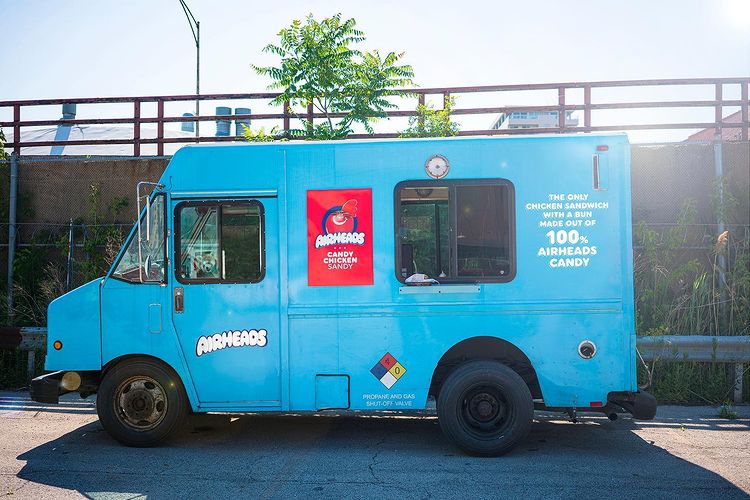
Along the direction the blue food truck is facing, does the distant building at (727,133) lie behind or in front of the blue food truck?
behind

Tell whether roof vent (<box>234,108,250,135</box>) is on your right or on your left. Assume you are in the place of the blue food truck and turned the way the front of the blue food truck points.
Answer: on your right

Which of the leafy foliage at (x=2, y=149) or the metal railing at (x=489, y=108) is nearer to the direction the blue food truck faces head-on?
the leafy foliage

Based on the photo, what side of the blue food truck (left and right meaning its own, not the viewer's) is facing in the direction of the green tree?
right

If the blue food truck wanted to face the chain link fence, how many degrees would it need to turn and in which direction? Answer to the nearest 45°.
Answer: approximately 135° to its right

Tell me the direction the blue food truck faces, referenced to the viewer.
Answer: facing to the left of the viewer

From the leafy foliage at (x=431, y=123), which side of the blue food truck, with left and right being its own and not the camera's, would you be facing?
right

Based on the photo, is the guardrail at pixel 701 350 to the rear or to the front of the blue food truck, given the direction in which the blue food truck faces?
to the rear
